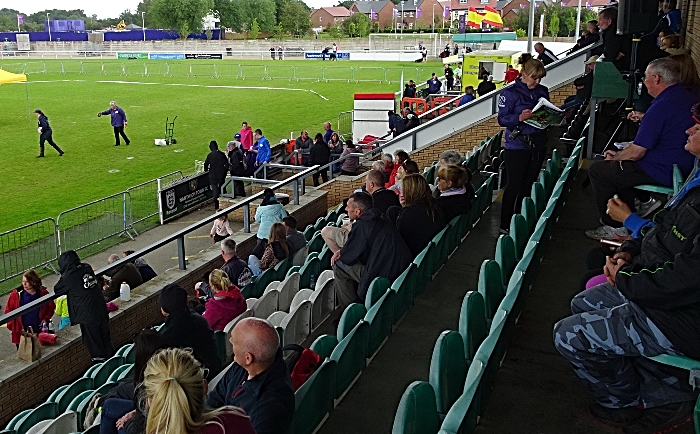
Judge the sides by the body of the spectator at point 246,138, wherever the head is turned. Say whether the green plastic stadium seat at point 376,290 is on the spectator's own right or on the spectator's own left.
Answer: on the spectator's own left

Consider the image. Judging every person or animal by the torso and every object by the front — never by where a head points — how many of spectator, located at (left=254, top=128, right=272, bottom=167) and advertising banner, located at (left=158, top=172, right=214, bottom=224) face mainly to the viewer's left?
1

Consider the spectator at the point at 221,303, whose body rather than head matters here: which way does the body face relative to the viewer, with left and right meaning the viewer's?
facing away from the viewer and to the left of the viewer

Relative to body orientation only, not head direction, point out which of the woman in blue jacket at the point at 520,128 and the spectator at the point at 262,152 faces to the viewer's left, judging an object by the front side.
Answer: the spectator

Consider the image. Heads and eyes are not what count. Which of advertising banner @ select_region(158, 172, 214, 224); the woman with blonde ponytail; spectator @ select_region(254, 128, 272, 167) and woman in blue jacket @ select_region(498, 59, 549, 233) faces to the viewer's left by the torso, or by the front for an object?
the spectator

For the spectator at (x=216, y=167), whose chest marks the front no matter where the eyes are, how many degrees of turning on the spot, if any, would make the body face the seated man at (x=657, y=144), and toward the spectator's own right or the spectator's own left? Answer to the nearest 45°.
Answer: approximately 135° to the spectator's own left

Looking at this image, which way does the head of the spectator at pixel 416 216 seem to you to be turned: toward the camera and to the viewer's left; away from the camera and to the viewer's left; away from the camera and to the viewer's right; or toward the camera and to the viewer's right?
away from the camera and to the viewer's left

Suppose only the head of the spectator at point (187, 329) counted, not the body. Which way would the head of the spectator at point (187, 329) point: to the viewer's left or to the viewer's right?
to the viewer's left

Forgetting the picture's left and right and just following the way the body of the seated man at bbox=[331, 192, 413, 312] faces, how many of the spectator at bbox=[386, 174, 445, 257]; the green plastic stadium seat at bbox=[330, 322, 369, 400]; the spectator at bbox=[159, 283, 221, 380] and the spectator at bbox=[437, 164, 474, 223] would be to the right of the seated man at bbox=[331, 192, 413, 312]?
2

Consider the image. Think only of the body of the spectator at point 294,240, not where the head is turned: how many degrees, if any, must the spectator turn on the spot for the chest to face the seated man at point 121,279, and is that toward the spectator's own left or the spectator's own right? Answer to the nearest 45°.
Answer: approximately 45° to the spectator's own left

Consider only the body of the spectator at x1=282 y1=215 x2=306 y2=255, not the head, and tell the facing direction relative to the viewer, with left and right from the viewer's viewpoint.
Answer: facing away from the viewer and to the left of the viewer

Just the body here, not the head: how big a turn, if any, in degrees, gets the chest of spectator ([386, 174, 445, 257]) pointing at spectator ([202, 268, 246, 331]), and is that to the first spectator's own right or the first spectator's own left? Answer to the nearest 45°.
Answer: approximately 45° to the first spectator's own left

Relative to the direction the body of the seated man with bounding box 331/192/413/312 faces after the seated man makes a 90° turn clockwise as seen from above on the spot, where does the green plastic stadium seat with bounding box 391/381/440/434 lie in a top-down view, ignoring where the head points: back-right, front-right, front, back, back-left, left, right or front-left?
back-right
